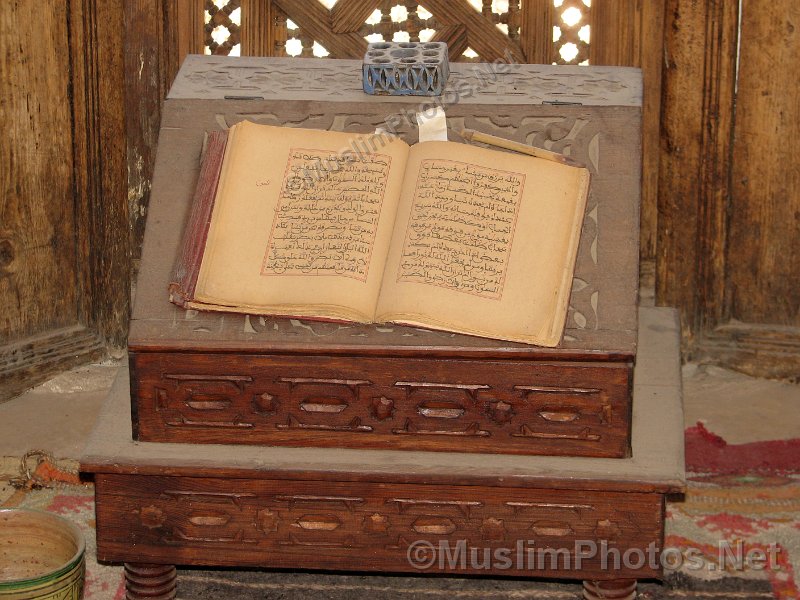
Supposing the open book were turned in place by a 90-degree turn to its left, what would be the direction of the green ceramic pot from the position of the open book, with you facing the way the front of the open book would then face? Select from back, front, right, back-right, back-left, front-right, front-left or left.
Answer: back

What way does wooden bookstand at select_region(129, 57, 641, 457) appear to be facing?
toward the camera

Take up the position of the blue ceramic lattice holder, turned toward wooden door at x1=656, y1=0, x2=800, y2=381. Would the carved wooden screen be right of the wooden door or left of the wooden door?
left

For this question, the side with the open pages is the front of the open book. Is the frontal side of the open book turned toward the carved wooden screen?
no

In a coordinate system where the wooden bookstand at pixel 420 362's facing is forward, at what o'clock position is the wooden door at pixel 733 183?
The wooden door is roughly at 7 o'clock from the wooden bookstand.

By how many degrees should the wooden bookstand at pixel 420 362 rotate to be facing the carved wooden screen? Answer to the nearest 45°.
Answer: approximately 180°

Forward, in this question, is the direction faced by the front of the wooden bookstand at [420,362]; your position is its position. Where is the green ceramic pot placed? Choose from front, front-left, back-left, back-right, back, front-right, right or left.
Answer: right
